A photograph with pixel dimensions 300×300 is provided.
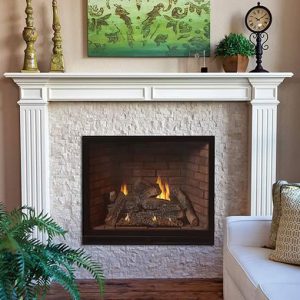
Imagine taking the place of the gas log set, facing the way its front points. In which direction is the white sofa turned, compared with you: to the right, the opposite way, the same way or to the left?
to the right

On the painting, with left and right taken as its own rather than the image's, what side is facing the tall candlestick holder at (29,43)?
right

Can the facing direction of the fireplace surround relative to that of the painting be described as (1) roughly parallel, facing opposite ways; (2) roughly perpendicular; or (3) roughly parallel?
roughly parallel

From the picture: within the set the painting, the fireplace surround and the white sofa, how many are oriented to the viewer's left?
1

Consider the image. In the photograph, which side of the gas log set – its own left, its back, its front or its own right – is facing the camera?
front

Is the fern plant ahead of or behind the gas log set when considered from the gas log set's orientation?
ahead

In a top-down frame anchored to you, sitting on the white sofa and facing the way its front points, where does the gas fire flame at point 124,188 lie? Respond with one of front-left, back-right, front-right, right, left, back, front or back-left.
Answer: front-right

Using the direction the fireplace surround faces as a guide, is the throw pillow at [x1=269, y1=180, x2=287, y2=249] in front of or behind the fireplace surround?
in front

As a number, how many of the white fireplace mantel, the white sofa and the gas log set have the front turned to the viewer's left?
1

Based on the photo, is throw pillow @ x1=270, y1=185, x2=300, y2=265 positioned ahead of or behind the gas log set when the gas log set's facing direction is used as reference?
ahead

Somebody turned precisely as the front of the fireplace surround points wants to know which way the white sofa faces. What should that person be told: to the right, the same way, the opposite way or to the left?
to the right

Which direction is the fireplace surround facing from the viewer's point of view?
toward the camera

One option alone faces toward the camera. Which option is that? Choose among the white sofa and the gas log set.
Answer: the gas log set
